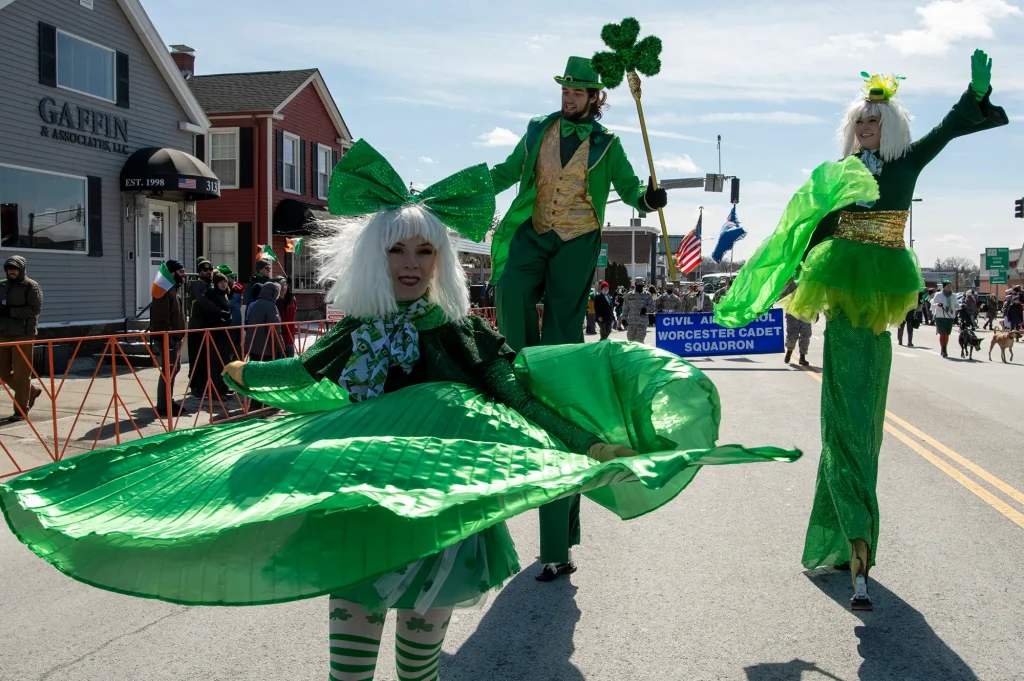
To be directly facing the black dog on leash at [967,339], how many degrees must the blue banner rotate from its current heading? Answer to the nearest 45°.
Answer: approximately 135° to its left

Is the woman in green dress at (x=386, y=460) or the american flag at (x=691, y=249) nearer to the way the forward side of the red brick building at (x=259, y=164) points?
the american flag

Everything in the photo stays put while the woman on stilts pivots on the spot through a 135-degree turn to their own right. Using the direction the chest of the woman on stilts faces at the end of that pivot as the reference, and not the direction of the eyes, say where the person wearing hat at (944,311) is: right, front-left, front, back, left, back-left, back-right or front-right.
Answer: front

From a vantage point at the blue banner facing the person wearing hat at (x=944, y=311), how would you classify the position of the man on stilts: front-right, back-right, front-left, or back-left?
back-right

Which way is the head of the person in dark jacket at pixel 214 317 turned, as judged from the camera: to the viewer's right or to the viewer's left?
to the viewer's right

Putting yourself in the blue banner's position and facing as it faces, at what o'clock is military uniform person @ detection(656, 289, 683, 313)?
The military uniform person is roughly at 6 o'clock from the blue banner.

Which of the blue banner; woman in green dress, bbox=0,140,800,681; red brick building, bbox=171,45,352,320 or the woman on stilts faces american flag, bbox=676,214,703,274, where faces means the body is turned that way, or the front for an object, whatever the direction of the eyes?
the red brick building

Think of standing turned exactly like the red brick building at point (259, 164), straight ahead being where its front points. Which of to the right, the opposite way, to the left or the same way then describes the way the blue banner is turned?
to the right
